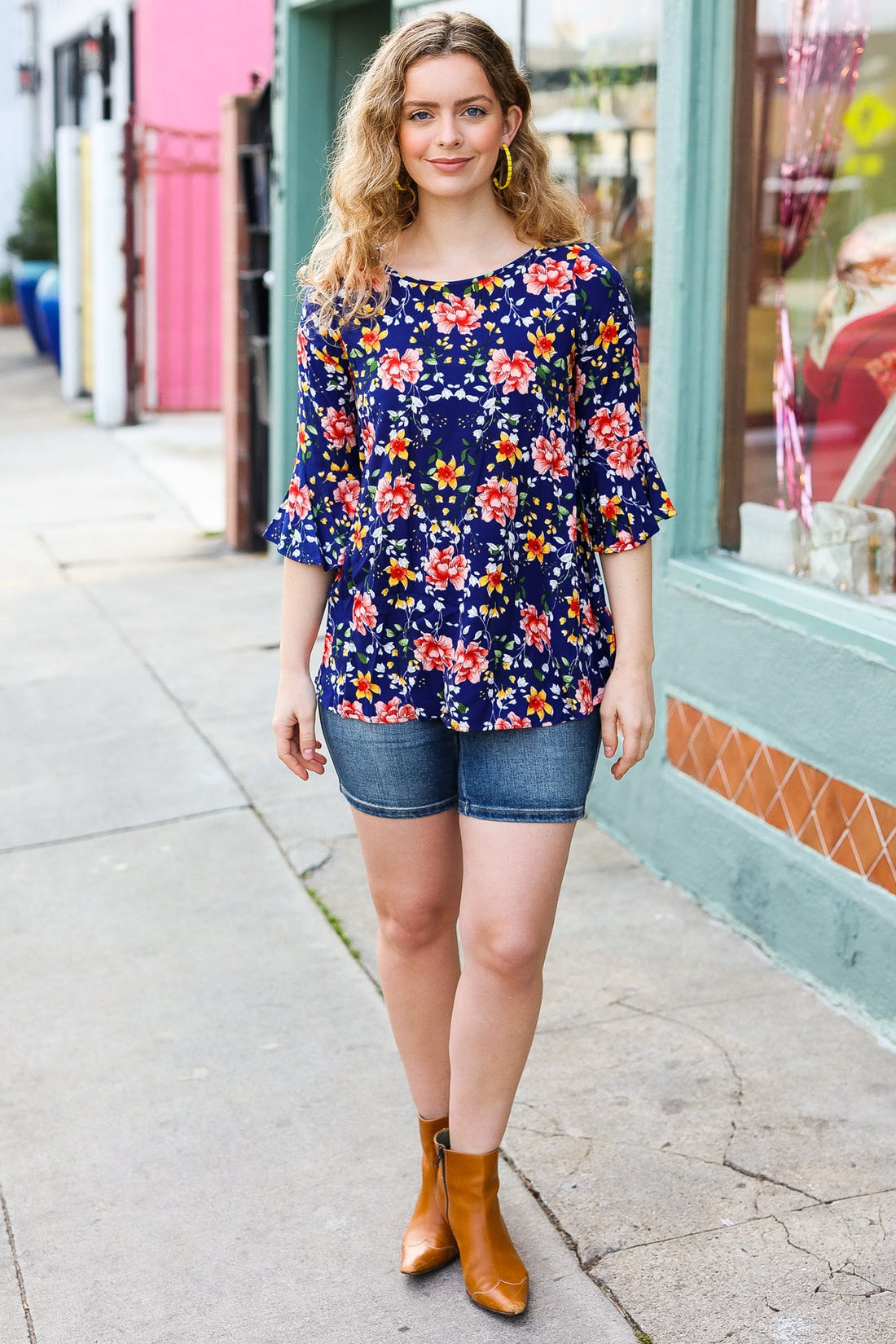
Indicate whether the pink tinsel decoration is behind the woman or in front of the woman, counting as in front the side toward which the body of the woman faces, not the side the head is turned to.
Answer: behind

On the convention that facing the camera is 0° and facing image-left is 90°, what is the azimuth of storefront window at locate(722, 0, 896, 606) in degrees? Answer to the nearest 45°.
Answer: approximately 45°

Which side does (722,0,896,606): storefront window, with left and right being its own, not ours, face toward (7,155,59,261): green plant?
right

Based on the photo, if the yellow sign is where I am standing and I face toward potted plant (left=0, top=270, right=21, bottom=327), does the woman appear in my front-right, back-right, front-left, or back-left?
back-left

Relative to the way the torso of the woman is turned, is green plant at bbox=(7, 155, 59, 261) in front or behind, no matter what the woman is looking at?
behind

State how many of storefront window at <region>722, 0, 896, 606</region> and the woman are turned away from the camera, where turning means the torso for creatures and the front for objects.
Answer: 0

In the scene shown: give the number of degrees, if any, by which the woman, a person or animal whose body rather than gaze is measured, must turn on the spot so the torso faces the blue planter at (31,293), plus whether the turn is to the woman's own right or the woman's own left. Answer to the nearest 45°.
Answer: approximately 180°

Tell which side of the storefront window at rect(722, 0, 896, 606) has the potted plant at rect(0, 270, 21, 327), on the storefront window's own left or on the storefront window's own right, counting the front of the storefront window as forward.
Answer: on the storefront window's own right

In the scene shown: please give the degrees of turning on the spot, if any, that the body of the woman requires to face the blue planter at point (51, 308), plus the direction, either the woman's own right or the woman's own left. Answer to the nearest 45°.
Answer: approximately 180°

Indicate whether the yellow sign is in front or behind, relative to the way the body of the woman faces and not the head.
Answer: behind

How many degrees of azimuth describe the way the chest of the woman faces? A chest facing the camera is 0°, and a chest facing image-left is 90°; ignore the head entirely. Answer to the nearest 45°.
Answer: approximately 0°
